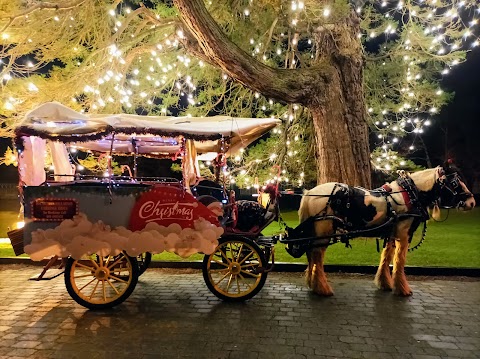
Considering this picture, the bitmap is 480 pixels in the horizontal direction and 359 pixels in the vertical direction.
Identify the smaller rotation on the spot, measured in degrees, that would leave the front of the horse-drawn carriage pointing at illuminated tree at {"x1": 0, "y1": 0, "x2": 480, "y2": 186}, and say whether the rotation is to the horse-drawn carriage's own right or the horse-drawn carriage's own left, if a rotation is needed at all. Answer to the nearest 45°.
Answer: approximately 90° to the horse-drawn carriage's own left

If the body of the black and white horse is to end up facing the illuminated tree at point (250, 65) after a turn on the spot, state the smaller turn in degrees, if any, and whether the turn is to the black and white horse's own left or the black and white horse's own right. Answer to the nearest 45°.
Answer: approximately 135° to the black and white horse's own left

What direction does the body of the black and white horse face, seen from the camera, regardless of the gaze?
to the viewer's right

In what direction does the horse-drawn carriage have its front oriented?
to the viewer's right
